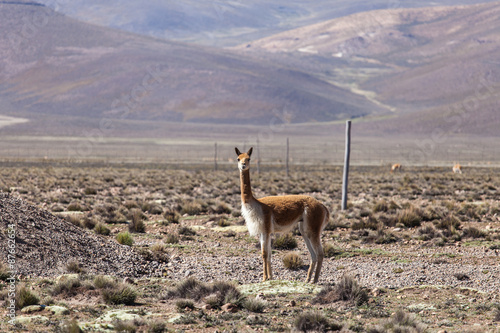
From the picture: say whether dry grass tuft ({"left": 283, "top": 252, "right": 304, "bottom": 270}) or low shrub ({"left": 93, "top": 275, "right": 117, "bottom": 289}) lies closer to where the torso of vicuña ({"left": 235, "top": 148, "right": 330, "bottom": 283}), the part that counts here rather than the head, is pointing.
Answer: the low shrub

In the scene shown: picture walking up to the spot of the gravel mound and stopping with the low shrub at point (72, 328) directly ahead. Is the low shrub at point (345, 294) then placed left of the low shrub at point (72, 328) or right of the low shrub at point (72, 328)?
left

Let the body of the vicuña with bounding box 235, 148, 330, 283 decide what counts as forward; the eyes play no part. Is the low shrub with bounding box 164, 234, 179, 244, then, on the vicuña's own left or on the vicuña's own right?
on the vicuña's own right

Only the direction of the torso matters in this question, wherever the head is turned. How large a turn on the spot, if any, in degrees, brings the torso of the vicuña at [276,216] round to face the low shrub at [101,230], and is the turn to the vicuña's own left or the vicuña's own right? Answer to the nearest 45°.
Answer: approximately 45° to the vicuña's own right

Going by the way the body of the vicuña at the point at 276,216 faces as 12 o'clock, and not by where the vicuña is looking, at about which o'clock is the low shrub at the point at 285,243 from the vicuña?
The low shrub is roughly at 3 o'clock from the vicuña.

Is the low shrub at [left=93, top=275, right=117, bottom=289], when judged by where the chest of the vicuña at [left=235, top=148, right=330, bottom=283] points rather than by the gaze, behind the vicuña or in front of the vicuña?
in front

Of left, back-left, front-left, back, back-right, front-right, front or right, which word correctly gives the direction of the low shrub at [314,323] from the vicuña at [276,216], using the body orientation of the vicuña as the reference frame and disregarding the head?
left

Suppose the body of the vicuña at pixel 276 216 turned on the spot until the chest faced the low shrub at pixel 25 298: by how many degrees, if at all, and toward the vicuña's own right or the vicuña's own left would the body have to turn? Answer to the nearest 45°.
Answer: approximately 45° to the vicuña's own left

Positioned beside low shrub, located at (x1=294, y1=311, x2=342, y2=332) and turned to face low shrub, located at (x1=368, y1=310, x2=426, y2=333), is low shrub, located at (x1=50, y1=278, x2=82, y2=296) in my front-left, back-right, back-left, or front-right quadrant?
back-left

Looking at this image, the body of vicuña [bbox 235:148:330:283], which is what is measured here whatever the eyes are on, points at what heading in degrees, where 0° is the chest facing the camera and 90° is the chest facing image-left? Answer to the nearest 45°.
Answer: approximately 90°

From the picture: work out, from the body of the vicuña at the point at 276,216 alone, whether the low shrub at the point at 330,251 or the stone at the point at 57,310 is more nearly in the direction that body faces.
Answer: the stone

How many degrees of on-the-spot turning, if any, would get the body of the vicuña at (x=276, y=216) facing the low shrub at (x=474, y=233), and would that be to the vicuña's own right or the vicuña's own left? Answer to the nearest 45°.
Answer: approximately 135° to the vicuña's own right

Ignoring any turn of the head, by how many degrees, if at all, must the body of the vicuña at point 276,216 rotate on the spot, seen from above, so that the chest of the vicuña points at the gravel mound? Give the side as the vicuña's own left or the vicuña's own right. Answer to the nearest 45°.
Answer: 0° — it already faces it

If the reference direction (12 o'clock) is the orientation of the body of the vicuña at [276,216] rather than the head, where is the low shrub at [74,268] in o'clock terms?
The low shrub is roughly at 12 o'clock from the vicuña.
